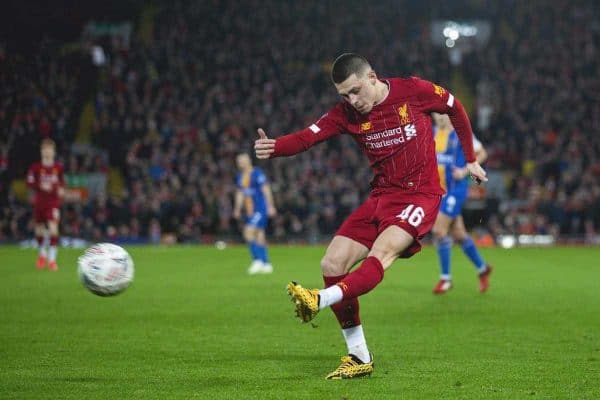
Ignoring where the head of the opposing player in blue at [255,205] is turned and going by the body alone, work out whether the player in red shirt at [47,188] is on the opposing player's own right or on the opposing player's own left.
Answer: on the opposing player's own right

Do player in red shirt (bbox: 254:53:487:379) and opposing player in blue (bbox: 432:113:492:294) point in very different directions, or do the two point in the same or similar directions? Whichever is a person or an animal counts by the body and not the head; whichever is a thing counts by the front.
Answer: same or similar directions

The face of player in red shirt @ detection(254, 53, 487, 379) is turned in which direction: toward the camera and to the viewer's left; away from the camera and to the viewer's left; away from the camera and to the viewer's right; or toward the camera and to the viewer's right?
toward the camera and to the viewer's left

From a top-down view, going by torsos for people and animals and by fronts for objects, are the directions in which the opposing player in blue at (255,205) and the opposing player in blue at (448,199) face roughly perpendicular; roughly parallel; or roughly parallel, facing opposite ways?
roughly parallel

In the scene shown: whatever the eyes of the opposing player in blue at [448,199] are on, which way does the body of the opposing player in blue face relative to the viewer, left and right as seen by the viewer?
facing the viewer and to the left of the viewer

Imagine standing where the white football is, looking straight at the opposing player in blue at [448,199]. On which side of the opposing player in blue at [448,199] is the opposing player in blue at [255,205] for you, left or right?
left

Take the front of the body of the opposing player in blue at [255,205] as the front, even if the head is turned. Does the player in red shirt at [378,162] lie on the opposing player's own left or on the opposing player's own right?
on the opposing player's own left

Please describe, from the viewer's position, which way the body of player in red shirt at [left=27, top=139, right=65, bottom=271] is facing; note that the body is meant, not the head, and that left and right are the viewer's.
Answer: facing the viewer

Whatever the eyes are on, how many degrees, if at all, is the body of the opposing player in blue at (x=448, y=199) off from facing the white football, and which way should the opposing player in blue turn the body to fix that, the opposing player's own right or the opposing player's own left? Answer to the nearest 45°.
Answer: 0° — they already face it

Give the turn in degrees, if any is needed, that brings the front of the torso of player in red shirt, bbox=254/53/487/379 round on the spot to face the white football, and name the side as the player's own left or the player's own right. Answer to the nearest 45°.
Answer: approximately 45° to the player's own right

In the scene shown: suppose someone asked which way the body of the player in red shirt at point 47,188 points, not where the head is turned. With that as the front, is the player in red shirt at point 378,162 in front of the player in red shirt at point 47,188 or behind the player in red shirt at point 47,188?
in front

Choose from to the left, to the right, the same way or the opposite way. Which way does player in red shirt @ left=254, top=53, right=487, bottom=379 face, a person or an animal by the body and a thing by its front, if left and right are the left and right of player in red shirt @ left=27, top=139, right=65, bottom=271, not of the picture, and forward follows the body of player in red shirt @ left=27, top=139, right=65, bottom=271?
to the right

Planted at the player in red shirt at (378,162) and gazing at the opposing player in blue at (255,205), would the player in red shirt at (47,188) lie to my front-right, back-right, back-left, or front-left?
front-left

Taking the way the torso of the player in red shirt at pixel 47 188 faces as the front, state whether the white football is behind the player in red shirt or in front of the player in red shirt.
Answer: in front
